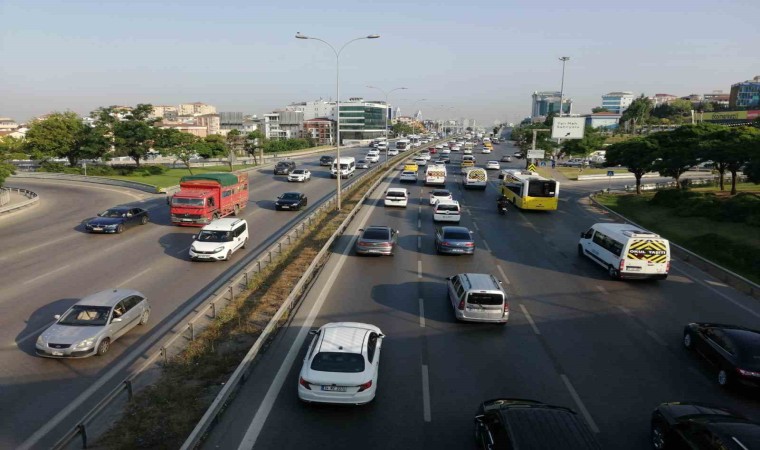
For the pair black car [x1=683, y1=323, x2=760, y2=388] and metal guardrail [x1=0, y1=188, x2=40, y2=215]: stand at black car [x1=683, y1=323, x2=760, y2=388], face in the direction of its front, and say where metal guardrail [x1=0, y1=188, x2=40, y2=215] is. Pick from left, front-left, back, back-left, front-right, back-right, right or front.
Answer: front-left

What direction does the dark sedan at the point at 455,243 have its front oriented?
away from the camera

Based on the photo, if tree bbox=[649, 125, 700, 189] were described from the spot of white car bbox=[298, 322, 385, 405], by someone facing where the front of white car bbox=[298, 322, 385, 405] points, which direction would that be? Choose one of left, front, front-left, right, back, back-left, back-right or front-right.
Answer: front-right

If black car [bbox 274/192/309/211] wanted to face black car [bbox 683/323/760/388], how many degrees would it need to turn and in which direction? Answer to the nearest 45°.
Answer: approximately 45° to its left

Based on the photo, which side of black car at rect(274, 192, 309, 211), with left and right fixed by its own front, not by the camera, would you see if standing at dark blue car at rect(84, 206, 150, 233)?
front

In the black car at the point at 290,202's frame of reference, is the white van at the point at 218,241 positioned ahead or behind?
ahead

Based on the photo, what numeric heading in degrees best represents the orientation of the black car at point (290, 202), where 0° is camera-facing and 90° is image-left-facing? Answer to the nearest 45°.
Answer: approximately 45°

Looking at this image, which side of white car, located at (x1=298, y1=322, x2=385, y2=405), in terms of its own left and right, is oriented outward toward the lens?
back

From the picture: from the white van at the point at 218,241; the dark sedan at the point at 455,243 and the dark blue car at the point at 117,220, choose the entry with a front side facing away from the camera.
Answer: the dark sedan

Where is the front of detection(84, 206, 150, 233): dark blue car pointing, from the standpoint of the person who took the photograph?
facing the viewer and to the left of the viewer

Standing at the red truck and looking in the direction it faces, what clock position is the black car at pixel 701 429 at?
The black car is roughly at 10 o'clock from the red truck.

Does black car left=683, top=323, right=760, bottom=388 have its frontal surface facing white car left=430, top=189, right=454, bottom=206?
yes

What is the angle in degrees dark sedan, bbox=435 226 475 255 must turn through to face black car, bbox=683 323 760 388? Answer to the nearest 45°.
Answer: approximately 135° to its right

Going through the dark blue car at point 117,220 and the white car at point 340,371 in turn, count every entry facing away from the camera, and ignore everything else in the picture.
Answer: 1

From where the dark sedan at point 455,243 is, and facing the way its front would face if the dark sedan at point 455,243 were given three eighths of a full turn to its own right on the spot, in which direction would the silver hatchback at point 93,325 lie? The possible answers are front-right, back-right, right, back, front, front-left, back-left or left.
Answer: right

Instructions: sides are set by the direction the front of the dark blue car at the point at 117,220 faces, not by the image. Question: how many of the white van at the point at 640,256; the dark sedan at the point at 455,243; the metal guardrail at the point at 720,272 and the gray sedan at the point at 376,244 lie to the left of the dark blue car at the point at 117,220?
4
